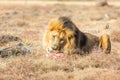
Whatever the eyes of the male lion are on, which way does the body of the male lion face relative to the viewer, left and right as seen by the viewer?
facing the viewer and to the left of the viewer
